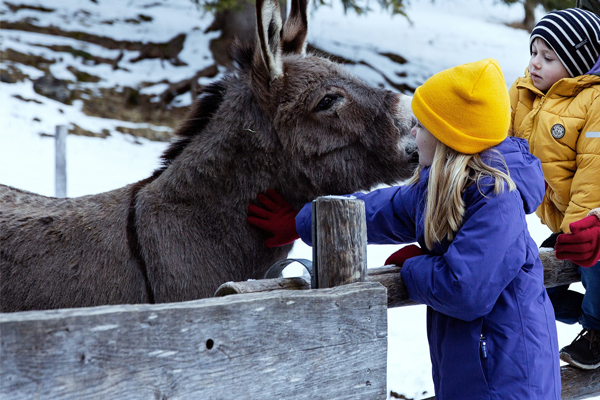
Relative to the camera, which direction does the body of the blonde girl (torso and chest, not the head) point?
to the viewer's left

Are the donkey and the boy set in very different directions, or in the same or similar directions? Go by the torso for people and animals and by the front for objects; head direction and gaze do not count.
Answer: very different directions

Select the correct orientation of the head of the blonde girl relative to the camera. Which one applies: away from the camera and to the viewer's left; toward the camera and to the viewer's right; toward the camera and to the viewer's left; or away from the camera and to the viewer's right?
away from the camera and to the viewer's left

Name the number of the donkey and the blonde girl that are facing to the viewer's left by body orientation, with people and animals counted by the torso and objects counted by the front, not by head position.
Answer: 1

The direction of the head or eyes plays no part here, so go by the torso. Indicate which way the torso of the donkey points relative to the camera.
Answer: to the viewer's right

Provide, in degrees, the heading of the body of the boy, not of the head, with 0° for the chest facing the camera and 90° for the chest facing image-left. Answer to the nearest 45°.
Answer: approximately 45°

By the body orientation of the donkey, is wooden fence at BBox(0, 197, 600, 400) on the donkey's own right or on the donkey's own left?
on the donkey's own right

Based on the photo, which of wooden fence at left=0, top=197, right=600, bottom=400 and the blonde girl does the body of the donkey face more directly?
the blonde girl
